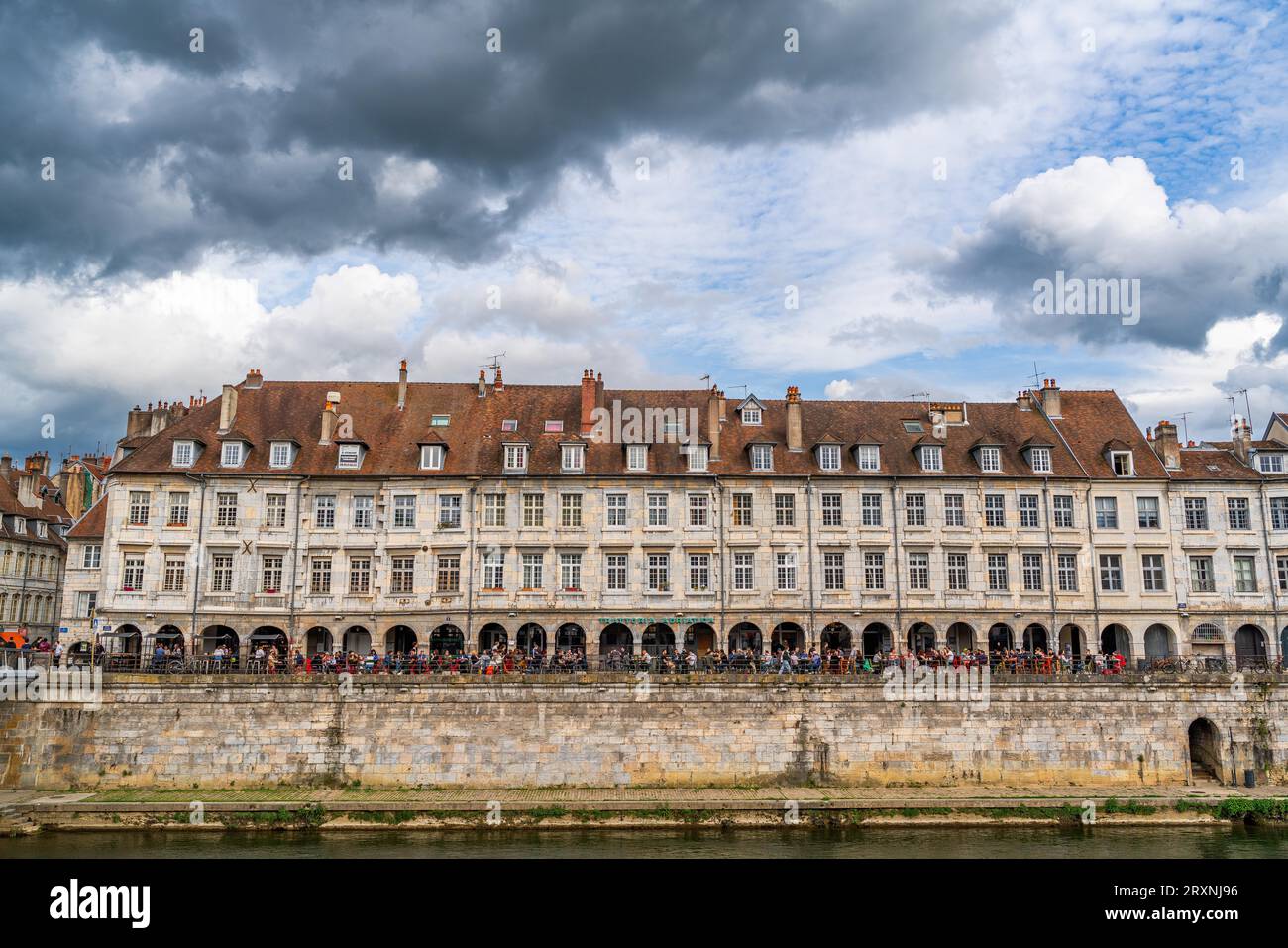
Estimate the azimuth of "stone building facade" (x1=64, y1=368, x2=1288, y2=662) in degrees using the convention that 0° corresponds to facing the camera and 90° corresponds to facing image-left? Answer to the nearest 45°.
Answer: approximately 0°

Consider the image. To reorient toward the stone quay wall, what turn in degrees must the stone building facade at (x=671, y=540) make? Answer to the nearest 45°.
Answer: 0° — it already faces it
